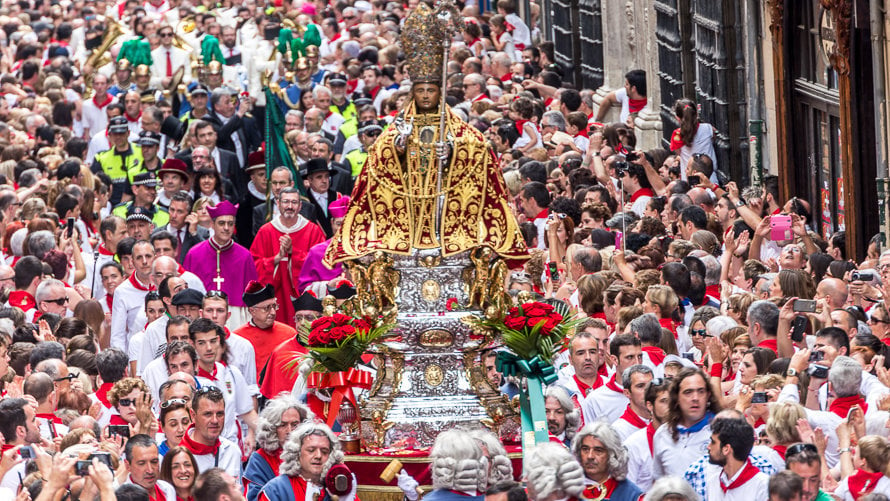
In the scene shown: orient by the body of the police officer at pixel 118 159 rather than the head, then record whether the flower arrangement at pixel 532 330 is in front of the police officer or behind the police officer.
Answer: in front

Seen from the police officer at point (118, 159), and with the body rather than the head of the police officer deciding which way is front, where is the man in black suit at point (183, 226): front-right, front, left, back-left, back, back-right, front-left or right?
front

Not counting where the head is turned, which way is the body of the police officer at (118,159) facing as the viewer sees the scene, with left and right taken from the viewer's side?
facing the viewer

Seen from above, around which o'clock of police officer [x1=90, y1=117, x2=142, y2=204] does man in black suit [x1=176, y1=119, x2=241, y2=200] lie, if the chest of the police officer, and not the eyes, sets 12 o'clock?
The man in black suit is roughly at 10 o'clock from the police officer.

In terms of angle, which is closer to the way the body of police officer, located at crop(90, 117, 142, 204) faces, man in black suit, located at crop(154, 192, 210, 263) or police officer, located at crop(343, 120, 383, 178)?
the man in black suit

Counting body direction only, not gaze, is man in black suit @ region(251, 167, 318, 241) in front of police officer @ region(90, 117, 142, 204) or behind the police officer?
in front

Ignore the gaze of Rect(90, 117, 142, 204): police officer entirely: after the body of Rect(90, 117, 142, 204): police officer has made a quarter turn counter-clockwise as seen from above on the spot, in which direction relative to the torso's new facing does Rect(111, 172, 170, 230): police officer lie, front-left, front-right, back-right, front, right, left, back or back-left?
right

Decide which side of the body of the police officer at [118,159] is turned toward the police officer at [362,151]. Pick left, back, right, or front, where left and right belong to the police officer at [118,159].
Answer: left

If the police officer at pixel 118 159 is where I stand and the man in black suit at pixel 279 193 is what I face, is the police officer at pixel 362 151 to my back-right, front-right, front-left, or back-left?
front-left

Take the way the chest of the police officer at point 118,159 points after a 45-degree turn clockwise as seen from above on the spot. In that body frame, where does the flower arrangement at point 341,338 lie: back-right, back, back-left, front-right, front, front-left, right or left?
front-left
